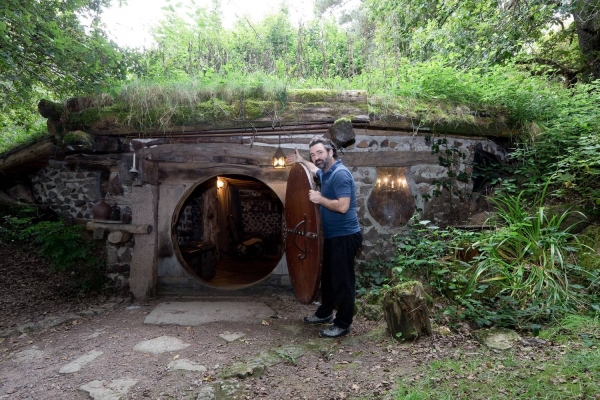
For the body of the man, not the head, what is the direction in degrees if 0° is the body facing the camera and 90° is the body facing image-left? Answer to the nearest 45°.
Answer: approximately 90°

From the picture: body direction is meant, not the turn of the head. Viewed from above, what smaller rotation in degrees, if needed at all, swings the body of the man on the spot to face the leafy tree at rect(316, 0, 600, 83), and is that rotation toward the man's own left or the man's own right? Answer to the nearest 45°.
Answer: approximately 135° to the man's own right

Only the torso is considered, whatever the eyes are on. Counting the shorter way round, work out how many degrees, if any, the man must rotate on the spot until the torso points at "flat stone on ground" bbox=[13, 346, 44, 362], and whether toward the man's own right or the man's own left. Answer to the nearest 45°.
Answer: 0° — they already face it

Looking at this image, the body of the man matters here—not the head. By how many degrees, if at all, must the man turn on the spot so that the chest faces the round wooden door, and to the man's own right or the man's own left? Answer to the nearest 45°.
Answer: approximately 45° to the man's own right

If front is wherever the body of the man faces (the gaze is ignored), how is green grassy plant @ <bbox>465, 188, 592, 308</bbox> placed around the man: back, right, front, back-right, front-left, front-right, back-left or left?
back

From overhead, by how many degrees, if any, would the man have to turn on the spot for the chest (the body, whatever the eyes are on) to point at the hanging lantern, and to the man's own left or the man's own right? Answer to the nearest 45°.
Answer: approximately 45° to the man's own right

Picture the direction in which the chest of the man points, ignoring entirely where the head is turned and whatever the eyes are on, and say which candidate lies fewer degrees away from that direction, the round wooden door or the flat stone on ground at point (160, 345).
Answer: the flat stone on ground

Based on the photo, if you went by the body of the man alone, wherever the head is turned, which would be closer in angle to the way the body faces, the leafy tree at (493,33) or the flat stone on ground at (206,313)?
the flat stone on ground

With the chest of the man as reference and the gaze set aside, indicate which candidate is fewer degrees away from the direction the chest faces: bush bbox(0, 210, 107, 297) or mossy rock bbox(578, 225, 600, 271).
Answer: the bush
